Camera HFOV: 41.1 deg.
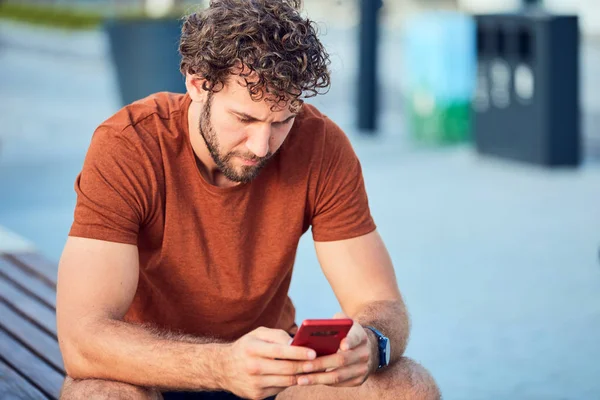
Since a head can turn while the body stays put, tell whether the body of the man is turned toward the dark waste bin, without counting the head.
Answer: no

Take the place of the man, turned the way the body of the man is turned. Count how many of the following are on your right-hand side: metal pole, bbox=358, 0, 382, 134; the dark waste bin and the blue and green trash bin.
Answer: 0

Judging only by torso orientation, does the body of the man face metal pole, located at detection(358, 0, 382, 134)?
no

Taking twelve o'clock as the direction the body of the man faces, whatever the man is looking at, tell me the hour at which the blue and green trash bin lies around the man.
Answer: The blue and green trash bin is roughly at 8 o'clock from the man.

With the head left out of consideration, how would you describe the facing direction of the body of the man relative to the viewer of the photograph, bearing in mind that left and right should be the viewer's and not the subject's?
facing the viewer and to the right of the viewer
